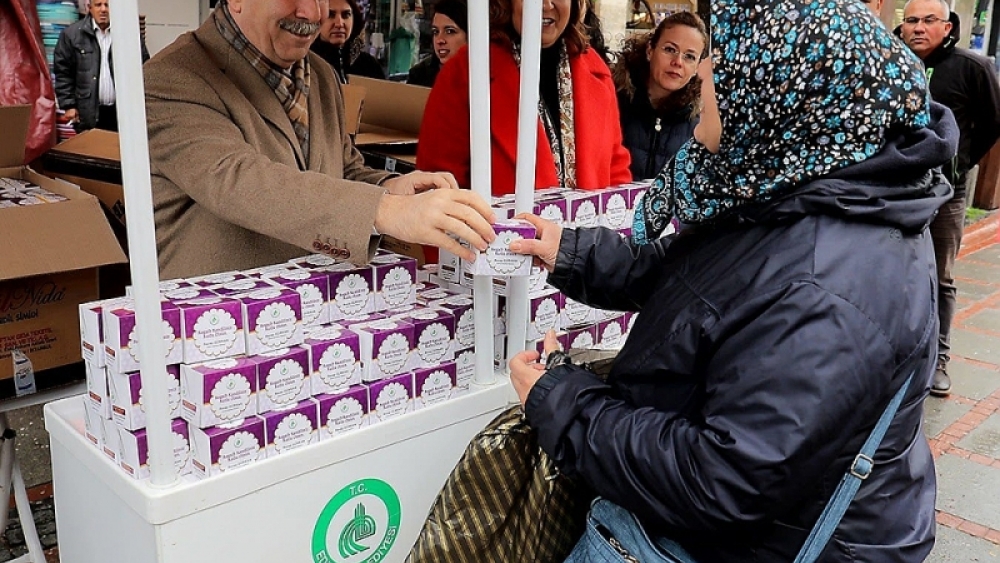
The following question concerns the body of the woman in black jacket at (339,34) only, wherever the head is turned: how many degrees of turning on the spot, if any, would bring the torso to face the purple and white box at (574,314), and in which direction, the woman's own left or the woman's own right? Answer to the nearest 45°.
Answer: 0° — they already face it

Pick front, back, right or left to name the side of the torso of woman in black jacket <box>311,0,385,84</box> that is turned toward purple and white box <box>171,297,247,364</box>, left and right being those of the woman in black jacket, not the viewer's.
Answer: front

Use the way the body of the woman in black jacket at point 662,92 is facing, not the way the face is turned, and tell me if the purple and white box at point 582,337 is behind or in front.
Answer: in front

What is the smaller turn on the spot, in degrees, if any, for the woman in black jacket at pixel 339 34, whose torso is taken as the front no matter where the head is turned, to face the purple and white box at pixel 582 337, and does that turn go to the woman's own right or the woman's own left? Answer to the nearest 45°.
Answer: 0° — they already face it

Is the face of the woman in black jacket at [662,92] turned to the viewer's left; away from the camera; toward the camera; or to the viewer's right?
toward the camera

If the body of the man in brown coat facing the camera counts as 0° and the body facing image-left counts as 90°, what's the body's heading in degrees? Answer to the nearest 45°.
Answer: approximately 315°

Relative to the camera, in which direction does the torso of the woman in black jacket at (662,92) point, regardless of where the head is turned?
toward the camera

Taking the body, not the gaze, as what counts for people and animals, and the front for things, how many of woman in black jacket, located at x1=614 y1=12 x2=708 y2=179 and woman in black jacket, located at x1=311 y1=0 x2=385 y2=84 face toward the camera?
2

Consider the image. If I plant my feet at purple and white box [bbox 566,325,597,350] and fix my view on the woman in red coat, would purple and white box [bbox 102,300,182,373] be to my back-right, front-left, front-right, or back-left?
back-left

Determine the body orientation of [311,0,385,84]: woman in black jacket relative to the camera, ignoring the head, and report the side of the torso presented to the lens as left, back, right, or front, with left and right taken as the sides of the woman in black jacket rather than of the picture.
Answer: front

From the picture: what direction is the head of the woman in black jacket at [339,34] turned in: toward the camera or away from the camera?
toward the camera

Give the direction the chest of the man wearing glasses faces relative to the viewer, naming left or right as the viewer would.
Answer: facing the viewer and to the left of the viewer

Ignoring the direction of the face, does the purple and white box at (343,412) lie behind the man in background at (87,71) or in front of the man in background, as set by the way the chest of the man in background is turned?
in front

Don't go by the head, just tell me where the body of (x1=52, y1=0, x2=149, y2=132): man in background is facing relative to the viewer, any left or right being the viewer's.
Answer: facing the viewer and to the right of the viewer

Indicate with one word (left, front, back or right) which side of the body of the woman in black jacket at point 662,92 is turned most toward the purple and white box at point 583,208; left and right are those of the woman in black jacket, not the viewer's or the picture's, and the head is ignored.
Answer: front

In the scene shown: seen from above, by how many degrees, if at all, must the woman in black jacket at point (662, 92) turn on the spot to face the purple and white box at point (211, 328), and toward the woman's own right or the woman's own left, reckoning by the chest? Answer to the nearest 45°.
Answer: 0° — they already face it

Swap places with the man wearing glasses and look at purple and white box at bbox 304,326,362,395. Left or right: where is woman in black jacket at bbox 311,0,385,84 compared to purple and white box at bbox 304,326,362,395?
right

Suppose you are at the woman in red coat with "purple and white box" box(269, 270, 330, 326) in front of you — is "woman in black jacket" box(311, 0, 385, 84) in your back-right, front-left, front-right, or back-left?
back-right
